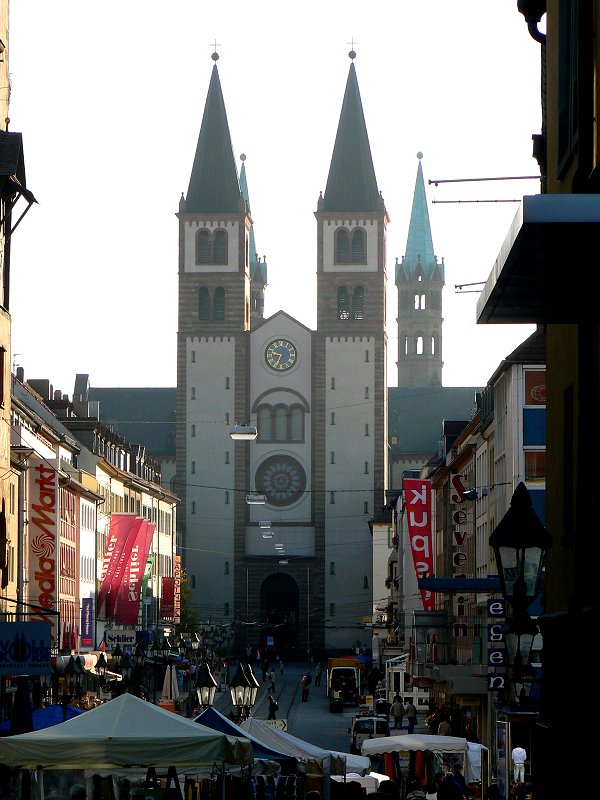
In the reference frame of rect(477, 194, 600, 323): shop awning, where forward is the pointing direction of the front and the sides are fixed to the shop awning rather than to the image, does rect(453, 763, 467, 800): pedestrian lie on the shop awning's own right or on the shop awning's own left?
on the shop awning's own right

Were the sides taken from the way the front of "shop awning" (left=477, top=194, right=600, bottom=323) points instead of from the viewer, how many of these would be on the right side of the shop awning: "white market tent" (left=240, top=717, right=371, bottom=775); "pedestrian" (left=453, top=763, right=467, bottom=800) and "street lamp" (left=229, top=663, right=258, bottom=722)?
3

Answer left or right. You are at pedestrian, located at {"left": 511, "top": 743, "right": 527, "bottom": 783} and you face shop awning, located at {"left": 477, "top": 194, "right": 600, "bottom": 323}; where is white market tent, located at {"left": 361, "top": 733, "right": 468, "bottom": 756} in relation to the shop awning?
right

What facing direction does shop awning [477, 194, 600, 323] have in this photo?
to the viewer's left

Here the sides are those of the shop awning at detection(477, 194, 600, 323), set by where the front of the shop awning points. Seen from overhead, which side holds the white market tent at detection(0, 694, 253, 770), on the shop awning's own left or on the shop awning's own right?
on the shop awning's own right

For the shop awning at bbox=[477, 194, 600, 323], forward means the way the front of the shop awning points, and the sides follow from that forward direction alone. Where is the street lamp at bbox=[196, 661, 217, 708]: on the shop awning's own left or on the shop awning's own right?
on the shop awning's own right

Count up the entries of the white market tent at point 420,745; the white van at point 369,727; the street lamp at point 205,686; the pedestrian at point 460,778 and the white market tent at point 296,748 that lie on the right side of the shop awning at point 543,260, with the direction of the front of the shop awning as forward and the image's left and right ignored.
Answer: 5

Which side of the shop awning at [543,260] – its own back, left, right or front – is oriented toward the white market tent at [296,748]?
right

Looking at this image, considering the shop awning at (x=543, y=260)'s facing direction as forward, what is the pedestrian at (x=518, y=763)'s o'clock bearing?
The pedestrian is roughly at 3 o'clock from the shop awning.

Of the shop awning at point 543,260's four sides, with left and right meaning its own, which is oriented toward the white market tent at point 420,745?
right
